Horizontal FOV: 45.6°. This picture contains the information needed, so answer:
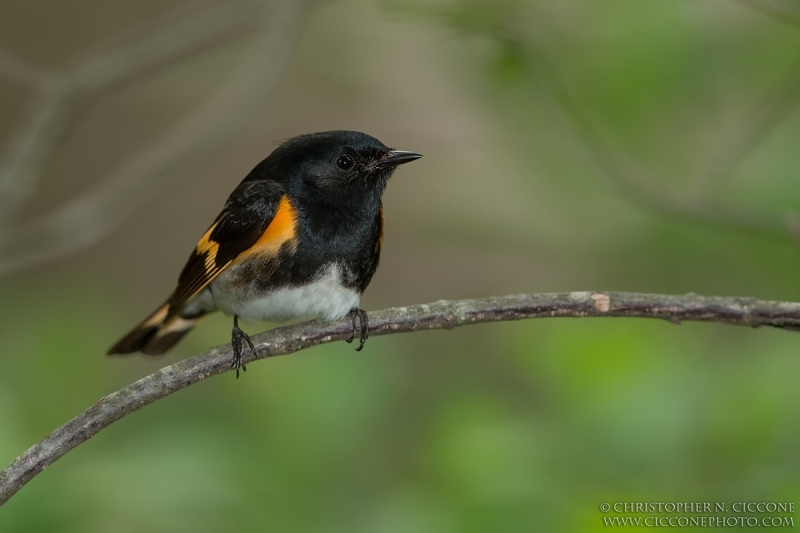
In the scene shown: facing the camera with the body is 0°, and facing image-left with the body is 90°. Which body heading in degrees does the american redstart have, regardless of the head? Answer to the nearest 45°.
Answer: approximately 315°
